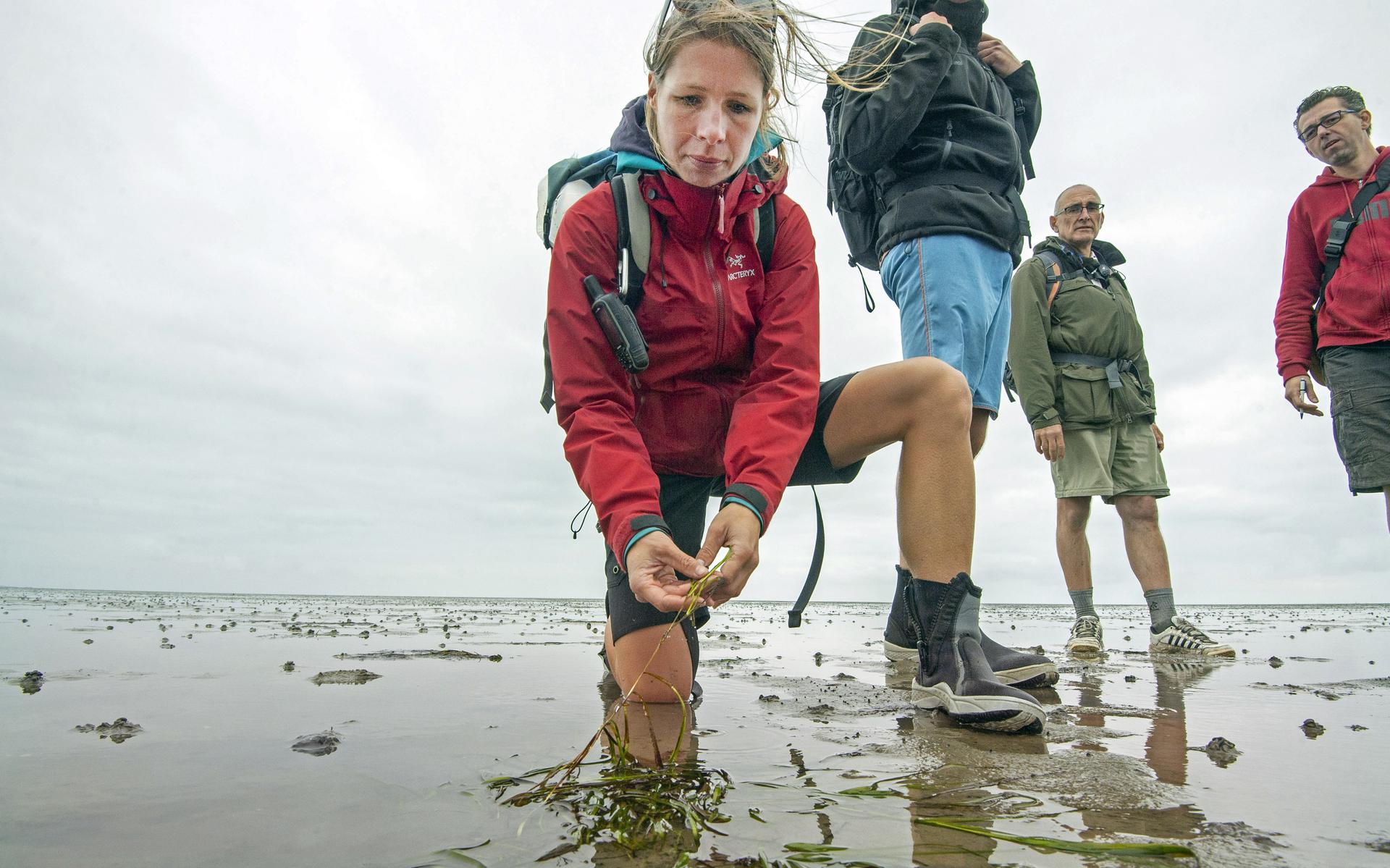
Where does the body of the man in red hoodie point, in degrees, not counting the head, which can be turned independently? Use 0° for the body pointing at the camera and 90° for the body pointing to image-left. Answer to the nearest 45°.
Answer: approximately 0°

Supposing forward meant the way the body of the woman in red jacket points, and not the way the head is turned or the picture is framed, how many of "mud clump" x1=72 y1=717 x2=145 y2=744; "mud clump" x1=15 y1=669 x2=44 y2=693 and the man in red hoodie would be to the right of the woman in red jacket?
2

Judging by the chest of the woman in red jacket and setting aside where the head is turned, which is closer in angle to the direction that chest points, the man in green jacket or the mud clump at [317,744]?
the mud clump

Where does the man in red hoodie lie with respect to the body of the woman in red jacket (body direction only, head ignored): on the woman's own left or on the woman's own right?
on the woman's own left

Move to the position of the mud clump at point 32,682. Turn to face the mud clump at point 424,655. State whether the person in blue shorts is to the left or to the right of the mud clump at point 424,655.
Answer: right

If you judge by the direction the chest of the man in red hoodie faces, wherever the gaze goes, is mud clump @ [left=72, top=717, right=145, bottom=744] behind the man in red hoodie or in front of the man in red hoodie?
in front

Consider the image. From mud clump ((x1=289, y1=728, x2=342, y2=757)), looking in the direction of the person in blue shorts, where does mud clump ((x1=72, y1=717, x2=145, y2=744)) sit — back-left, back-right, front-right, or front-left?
back-left

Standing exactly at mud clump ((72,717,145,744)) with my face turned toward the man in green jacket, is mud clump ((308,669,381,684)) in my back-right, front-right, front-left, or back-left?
front-left

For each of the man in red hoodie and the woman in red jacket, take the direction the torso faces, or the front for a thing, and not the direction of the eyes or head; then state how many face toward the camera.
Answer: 2

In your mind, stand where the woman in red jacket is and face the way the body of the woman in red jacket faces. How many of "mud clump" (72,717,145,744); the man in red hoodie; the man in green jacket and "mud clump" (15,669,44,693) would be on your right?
2

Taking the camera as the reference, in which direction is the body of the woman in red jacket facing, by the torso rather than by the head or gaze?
toward the camera

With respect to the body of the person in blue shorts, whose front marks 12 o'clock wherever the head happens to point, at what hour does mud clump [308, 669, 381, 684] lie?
The mud clump is roughly at 4 o'clock from the person in blue shorts.

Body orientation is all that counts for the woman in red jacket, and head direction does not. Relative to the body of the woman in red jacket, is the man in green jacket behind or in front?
behind

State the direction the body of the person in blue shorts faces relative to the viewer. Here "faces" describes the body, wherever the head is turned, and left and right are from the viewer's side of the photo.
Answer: facing the viewer and to the right of the viewer
